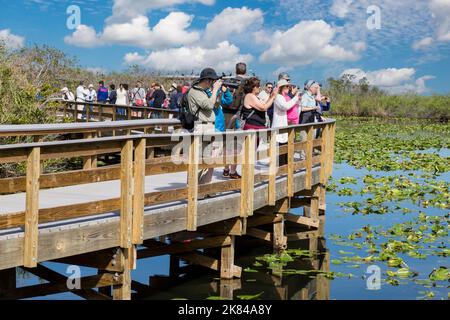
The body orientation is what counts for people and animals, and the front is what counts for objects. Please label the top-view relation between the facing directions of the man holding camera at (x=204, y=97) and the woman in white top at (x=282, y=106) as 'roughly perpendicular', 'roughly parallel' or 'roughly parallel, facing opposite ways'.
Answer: roughly parallel

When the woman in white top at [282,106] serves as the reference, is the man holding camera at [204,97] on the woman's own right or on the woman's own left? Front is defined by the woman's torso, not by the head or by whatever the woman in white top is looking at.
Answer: on the woman's own right

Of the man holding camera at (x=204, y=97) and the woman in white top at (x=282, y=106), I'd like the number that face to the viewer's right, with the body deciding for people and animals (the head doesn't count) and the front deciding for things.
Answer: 2

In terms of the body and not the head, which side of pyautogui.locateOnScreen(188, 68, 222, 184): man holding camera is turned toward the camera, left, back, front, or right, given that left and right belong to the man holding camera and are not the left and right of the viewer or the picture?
right

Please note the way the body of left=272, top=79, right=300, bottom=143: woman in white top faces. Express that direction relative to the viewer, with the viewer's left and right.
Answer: facing to the right of the viewer
